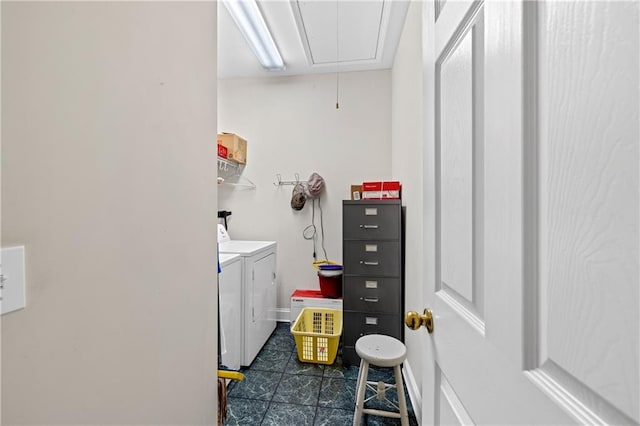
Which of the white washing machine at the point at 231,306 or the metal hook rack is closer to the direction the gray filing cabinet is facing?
the white washing machine

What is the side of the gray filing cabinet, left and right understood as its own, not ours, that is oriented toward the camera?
front

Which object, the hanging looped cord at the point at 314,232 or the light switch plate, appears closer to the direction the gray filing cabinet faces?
the light switch plate

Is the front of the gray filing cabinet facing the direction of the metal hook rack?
no

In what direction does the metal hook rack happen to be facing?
toward the camera

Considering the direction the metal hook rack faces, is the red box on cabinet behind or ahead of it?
ahead

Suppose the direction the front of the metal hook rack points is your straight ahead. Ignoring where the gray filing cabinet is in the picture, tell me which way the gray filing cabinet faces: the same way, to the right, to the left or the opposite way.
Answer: the same way

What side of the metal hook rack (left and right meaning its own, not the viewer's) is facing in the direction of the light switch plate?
front

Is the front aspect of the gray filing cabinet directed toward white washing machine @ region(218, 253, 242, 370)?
no

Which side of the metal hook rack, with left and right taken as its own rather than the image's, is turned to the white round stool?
front

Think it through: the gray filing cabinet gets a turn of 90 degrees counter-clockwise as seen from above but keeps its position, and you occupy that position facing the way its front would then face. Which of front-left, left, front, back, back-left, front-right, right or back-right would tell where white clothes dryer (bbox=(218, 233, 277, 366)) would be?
back

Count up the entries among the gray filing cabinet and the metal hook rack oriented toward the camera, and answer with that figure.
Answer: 2

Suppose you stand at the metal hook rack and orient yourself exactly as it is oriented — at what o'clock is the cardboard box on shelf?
The cardboard box on shelf is roughly at 2 o'clock from the metal hook rack.
